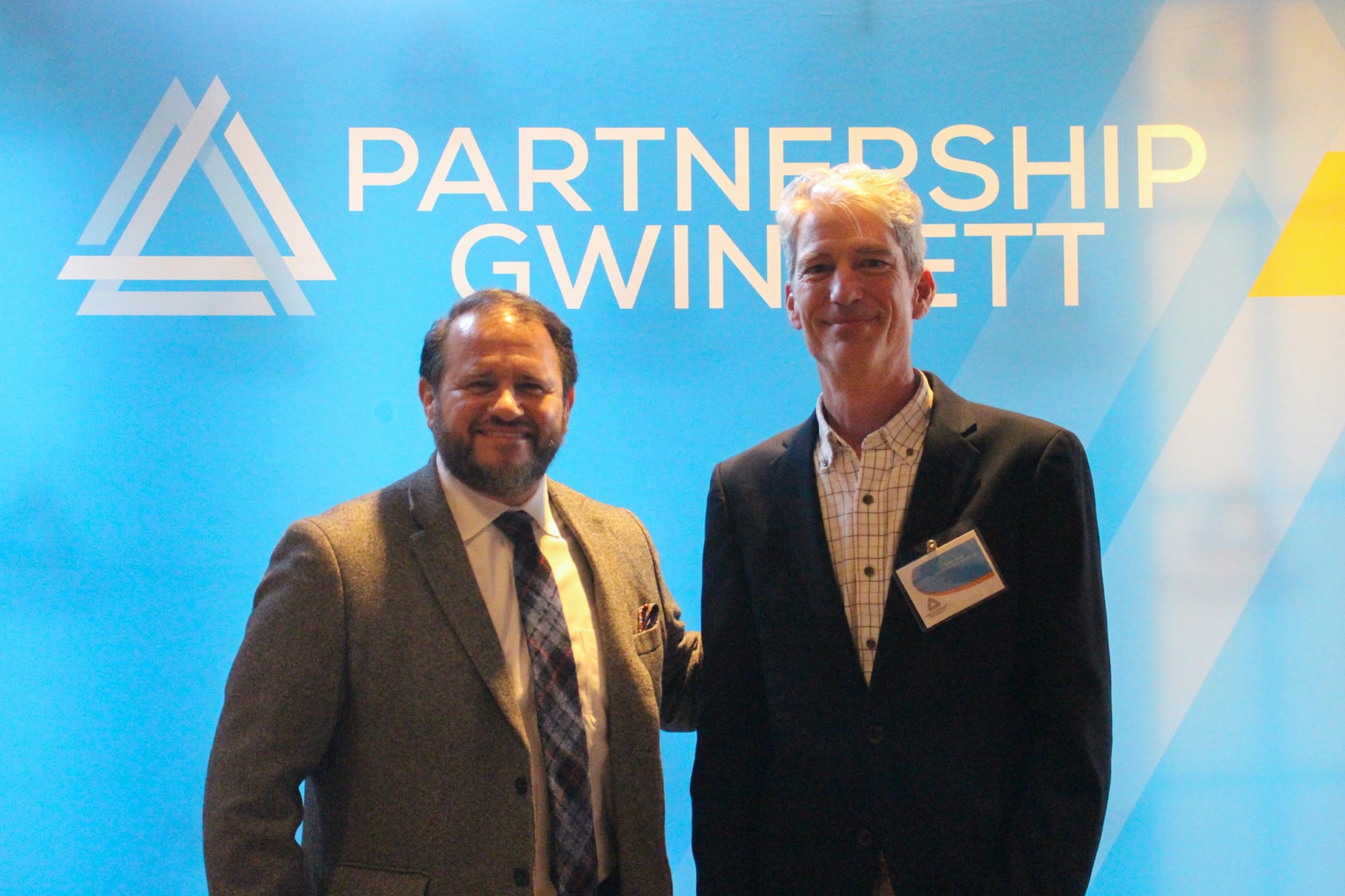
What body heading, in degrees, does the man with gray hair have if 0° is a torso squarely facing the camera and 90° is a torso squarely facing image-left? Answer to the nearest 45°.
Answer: approximately 0°

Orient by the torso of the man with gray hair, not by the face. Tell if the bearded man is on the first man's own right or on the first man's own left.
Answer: on the first man's own right
